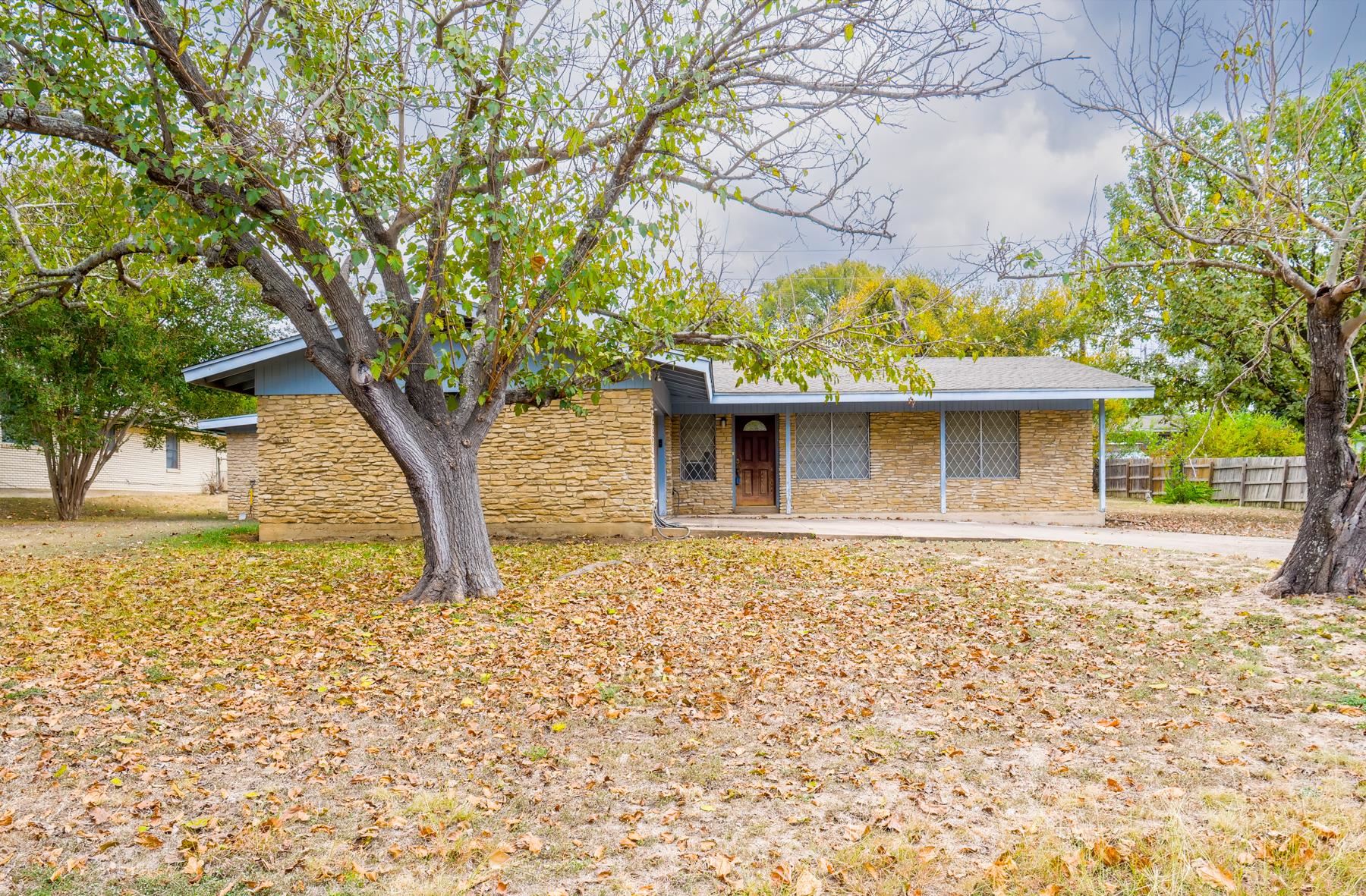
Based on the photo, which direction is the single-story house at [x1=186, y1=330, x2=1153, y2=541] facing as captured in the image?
toward the camera

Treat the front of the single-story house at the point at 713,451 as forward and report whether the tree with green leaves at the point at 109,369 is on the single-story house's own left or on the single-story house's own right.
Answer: on the single-story house's own right

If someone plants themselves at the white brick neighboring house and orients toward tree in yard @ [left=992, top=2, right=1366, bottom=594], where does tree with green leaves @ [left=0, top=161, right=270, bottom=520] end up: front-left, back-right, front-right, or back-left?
front-right

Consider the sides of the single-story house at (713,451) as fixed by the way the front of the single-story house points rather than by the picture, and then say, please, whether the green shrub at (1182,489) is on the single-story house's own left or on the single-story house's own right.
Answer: on the single-story house's own left

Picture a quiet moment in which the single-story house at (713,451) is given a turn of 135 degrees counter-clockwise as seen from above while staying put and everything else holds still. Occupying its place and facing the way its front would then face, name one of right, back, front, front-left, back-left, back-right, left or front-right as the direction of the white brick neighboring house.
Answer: left

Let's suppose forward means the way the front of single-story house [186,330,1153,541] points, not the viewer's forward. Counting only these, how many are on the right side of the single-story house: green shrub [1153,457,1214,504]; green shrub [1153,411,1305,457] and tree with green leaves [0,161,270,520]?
1

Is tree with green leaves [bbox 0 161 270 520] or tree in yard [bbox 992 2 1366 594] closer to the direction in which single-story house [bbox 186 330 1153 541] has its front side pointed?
the tree in yard

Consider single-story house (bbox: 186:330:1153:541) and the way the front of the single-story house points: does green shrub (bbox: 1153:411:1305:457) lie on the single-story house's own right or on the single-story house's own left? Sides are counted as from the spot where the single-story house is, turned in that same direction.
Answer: on the single-story house's own left
